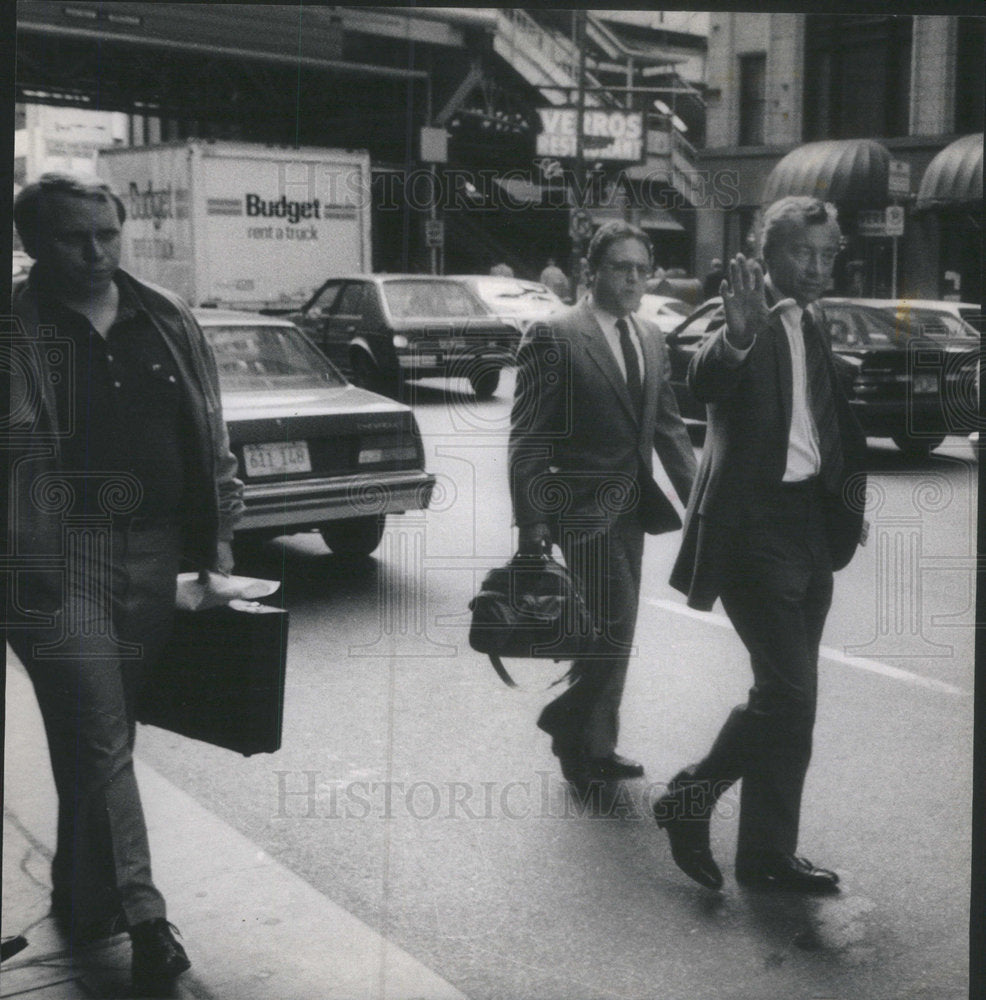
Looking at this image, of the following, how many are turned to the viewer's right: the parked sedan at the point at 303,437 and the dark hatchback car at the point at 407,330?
0

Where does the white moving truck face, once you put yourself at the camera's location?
facing away from the viewer and to the left of the viewer

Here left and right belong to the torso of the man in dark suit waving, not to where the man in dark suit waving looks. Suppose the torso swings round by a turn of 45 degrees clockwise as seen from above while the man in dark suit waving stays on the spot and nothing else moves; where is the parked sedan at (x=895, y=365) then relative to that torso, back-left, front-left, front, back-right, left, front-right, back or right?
back

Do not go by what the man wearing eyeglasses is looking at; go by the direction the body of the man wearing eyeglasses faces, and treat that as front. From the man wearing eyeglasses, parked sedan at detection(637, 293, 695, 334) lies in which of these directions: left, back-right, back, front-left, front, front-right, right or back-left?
back-left

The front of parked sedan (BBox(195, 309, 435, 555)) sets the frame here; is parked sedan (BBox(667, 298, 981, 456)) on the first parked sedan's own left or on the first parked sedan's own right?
on the first parked sedan's own right

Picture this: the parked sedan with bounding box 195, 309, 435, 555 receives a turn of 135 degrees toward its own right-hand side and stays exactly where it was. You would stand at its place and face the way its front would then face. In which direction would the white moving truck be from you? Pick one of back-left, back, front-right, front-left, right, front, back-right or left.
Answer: left

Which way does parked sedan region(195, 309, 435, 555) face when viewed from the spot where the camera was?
facing away from the viewer and to the left of the viewer

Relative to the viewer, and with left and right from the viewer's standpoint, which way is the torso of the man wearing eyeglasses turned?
facing the viewer and to the right of the viewer

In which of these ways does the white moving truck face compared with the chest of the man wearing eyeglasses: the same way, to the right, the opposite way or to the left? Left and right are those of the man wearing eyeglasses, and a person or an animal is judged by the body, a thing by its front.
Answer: the opposite way

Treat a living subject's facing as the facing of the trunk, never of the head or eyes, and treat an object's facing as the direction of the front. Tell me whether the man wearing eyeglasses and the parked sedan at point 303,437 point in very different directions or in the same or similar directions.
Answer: very different directions
